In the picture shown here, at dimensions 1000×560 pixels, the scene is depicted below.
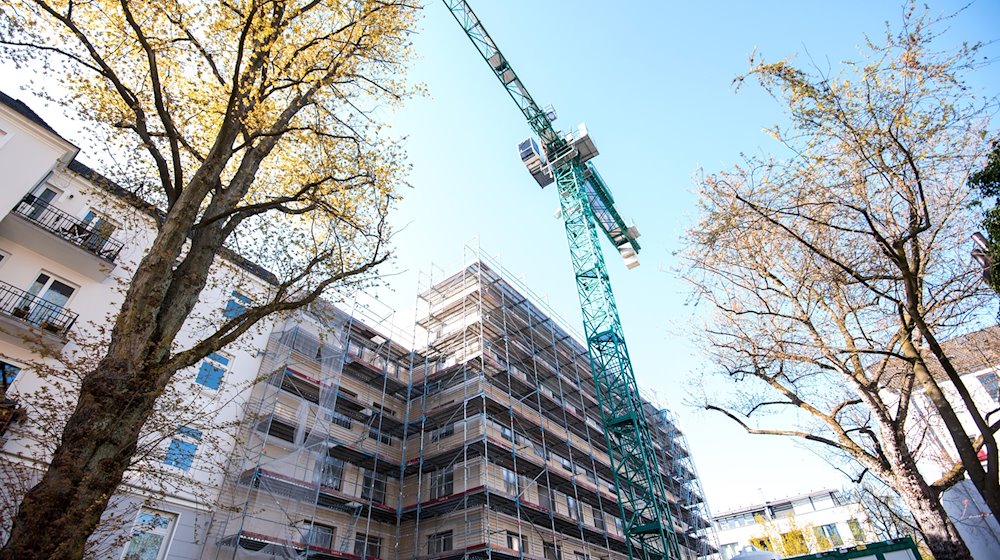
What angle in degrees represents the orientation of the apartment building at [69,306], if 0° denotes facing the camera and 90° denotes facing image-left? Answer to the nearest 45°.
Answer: approximately 315°

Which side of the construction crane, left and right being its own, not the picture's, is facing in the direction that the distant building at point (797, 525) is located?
back

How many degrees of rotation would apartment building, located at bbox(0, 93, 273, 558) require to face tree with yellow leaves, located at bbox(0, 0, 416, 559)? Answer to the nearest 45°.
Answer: approximately 45° to its right

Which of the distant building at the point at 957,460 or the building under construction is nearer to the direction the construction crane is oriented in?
the building under construction

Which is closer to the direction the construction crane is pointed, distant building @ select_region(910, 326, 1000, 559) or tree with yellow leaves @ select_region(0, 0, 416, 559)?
the tree with yellow leaves

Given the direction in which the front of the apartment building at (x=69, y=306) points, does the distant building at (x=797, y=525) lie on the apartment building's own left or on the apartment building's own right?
on the apartment building's own left
